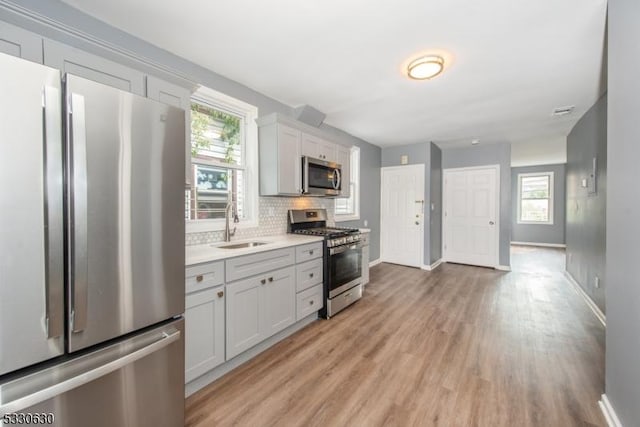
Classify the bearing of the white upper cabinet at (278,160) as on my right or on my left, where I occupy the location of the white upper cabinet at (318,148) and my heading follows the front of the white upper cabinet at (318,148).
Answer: on my right

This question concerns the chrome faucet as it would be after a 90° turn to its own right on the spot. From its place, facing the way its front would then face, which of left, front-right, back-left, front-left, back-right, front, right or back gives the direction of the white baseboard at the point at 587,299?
back-left

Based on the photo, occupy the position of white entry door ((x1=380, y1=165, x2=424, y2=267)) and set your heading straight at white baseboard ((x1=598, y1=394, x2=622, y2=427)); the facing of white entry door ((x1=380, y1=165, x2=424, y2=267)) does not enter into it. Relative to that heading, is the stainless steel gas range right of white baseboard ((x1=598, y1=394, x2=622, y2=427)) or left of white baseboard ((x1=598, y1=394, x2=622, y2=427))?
right

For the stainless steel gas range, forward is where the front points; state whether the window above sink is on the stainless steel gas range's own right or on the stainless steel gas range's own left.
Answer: on the stainless steel gas range's own right

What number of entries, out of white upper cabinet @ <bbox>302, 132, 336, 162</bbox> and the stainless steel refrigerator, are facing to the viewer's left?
0

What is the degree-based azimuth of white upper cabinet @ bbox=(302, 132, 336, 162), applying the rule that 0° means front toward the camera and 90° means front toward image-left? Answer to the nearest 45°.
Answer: approximately 315°

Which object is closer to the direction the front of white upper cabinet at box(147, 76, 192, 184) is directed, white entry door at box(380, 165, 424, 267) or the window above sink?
the white entry door

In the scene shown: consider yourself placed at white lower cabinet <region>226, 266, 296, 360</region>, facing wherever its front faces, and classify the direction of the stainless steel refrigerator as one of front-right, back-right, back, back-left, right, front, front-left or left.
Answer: right

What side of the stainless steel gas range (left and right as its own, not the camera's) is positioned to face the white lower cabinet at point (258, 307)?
right
